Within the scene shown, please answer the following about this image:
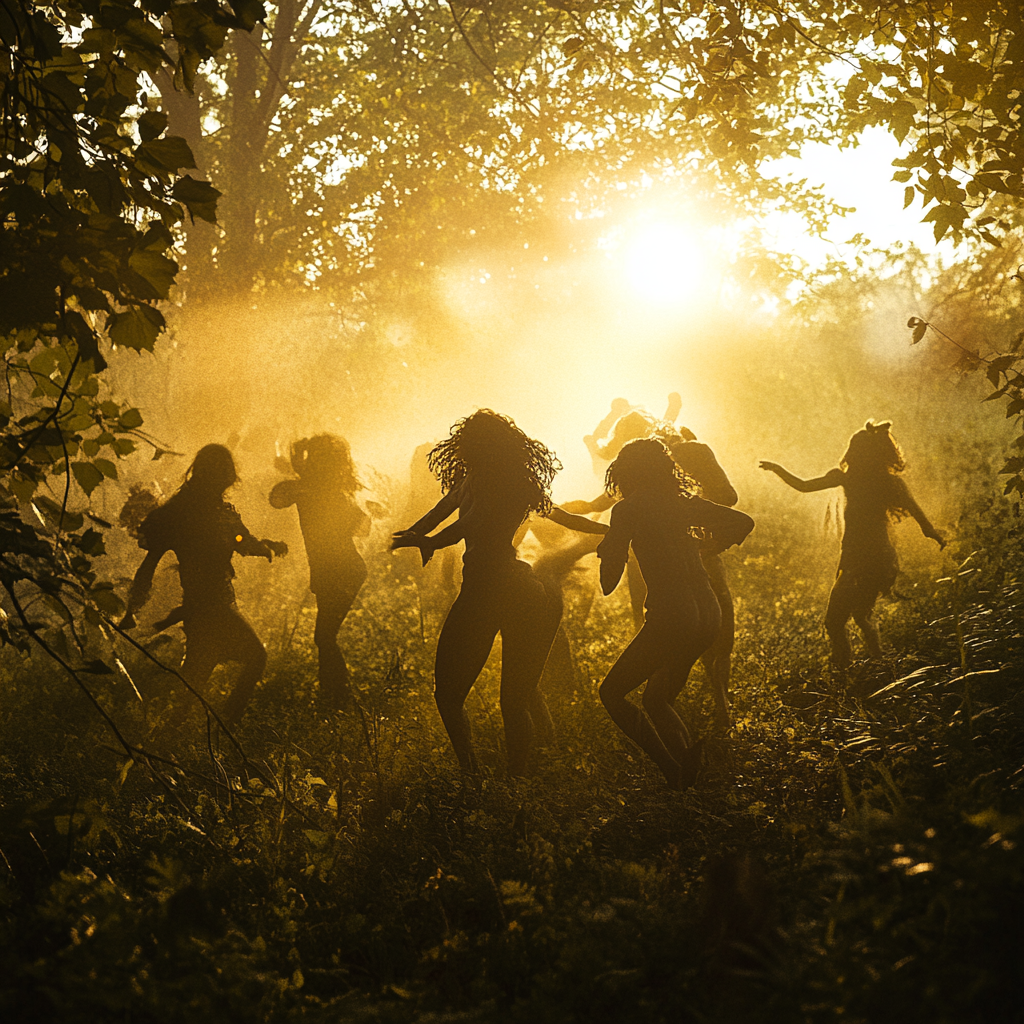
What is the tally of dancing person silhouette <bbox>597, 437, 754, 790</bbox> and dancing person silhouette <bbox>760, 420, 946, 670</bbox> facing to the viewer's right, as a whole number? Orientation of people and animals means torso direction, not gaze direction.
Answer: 0

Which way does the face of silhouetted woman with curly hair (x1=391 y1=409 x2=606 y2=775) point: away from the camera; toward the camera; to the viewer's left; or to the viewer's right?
away from the camera

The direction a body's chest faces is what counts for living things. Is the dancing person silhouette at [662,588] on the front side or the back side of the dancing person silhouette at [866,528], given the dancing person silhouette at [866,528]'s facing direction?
on the front side

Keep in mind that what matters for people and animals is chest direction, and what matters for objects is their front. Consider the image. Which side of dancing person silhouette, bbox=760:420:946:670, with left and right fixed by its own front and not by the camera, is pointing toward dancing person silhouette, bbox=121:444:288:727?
front
